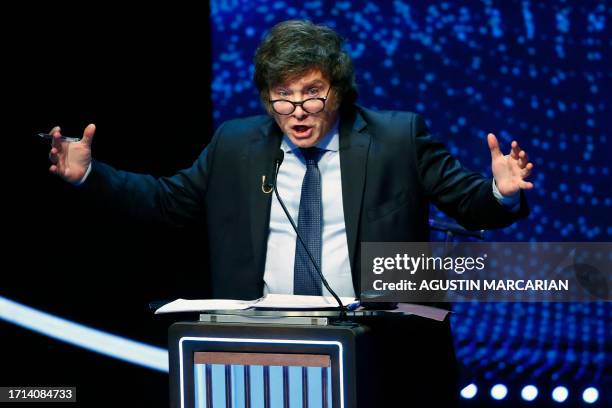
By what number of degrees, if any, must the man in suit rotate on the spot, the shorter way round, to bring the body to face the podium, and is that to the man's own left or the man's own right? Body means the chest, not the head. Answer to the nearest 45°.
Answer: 0° — they already face it

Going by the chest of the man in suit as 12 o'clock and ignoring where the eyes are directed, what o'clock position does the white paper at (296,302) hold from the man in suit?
The white paper is roughly at 12 o'clock from the man in suit.

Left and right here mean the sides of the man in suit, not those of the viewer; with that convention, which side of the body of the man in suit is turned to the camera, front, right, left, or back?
front

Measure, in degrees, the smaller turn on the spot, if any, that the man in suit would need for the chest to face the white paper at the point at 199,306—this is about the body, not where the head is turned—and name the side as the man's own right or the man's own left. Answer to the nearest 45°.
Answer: approximately 45° to the man's own right
